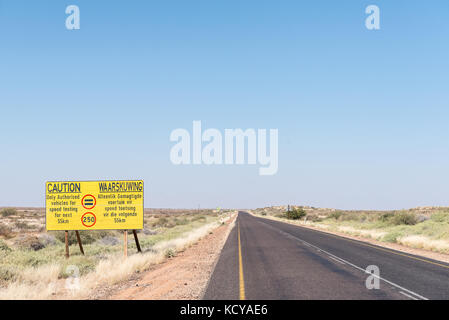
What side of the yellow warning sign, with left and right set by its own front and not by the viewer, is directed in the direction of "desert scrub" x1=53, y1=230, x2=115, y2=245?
back

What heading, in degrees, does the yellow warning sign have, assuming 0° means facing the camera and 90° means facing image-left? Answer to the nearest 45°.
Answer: approximately 0°

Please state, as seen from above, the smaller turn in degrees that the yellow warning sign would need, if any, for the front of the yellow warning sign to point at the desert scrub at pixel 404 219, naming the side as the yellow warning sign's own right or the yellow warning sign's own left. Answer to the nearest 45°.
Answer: approximately 135° to the yellow warning sign's own left

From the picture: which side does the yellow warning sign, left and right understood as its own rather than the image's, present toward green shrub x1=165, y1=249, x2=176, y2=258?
left
